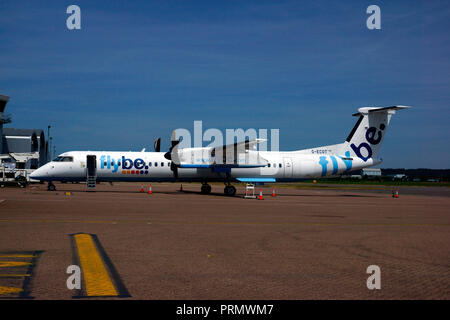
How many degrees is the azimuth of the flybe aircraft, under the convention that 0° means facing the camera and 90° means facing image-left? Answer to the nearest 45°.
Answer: approximately 90°
